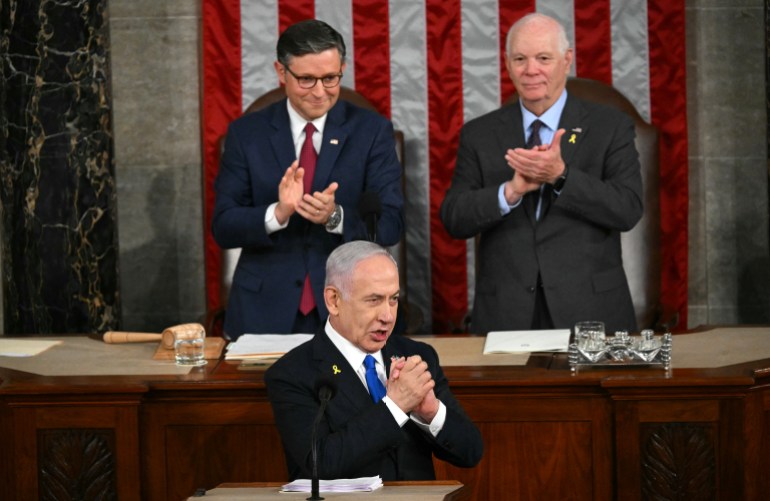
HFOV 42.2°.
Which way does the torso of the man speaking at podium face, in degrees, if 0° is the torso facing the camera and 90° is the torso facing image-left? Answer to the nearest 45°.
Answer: approximately 315°

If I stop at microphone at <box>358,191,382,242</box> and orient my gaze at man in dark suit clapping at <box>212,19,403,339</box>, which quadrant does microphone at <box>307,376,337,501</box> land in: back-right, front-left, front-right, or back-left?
back-left

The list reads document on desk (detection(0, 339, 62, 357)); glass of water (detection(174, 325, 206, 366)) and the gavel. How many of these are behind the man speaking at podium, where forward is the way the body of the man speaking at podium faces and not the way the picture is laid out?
3

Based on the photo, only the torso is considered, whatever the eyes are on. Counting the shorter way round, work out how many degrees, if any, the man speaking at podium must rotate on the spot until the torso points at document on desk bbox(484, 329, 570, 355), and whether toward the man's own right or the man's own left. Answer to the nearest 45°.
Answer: approximately 90° to the man's own left

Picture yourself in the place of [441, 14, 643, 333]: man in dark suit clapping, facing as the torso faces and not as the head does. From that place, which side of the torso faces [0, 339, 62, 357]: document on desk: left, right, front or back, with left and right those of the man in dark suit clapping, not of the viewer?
right

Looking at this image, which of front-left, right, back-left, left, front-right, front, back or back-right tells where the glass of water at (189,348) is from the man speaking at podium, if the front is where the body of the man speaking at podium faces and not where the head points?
back
